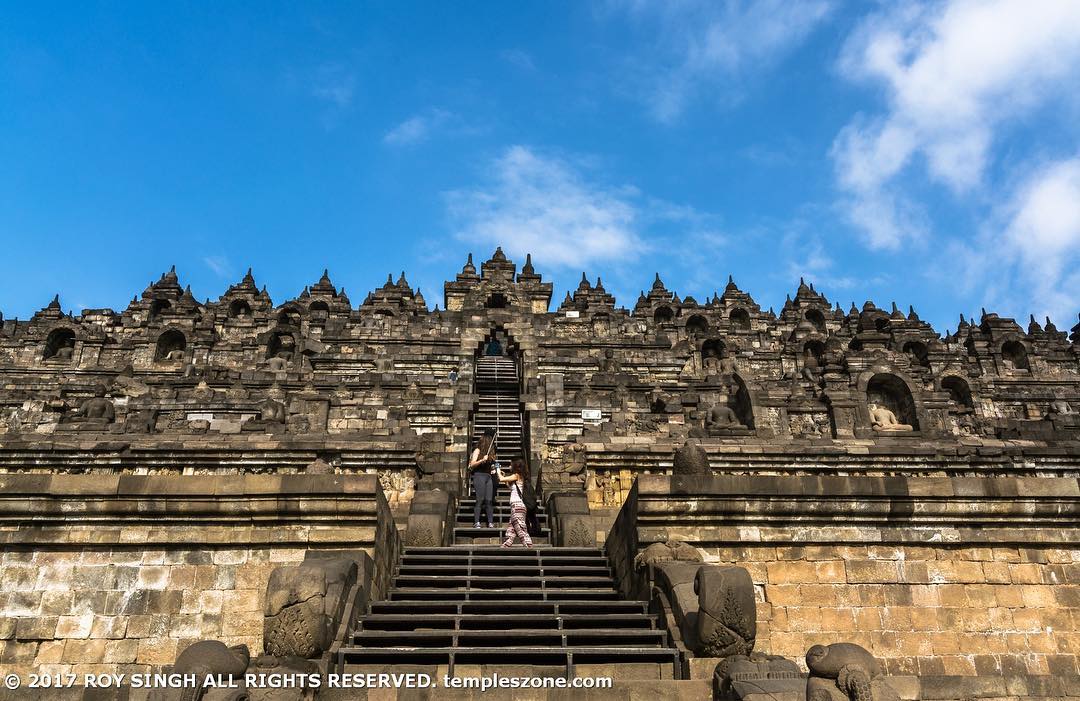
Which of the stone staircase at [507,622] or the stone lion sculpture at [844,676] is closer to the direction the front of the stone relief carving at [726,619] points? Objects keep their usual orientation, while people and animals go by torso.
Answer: the stone lion sculpture

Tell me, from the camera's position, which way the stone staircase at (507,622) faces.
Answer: facing the viewer

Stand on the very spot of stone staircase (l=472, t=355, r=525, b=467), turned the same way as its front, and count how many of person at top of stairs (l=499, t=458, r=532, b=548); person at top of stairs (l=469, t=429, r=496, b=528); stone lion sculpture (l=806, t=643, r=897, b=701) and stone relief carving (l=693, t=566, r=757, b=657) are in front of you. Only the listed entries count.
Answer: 4

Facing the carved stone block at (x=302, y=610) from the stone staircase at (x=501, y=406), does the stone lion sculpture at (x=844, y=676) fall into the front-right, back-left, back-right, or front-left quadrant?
front-left

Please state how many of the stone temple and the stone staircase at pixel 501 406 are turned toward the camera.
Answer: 2

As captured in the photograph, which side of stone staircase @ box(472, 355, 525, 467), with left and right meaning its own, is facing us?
front

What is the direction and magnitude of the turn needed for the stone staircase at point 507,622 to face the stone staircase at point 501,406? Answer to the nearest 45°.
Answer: approximately 180°

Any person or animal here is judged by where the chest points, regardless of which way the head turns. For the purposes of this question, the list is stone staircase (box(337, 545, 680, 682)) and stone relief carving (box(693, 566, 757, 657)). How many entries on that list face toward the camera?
2

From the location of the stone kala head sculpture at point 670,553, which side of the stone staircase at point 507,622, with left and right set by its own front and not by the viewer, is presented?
left

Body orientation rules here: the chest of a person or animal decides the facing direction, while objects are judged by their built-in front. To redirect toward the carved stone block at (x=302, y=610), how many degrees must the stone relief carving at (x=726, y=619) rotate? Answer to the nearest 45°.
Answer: approximately 90° to its right

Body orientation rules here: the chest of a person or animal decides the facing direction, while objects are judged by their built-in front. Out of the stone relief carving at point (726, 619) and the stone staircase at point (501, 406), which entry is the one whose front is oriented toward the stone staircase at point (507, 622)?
the stone staircase at point (501, 406)

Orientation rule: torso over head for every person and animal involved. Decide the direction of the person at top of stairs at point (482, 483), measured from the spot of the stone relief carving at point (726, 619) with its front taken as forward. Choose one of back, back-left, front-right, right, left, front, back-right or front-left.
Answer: back-right

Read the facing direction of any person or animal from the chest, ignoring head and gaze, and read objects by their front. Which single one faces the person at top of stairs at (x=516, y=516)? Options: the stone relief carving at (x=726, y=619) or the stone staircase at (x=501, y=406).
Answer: the stone staircase

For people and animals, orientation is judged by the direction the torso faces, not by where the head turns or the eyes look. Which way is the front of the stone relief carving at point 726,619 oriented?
toward the camera

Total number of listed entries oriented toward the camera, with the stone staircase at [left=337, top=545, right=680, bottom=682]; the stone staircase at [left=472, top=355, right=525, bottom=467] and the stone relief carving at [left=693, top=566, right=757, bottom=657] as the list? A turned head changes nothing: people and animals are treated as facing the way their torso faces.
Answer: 3

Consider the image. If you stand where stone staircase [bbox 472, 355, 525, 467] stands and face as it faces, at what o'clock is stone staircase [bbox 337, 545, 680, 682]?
stone staircase [bbox 337, 545, 680, 682] is roughly at 12 o'clock from stone staircase [bbox 472, 355, 525, 467].

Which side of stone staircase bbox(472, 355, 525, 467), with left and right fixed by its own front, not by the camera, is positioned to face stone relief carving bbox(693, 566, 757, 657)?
front

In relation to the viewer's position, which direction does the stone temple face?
facing the viewer
